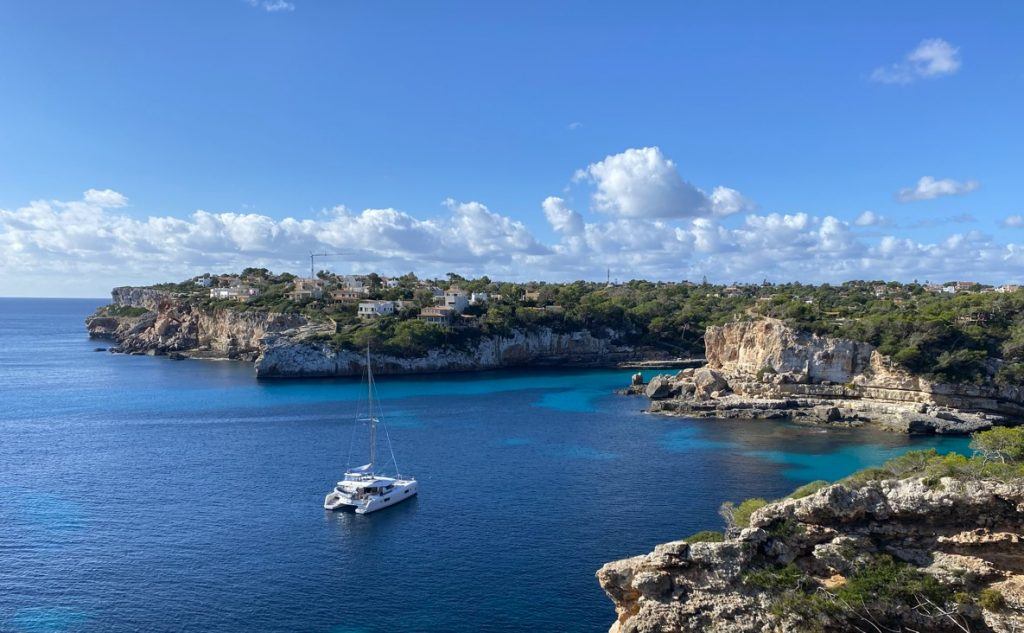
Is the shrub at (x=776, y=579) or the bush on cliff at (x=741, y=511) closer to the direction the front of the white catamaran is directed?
the bush on cliff

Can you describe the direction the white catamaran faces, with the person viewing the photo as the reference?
facing away from the viewer and to the right of the viewer

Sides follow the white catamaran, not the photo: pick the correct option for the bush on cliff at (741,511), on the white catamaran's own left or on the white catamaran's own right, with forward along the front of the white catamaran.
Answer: on the white catamaran's own right

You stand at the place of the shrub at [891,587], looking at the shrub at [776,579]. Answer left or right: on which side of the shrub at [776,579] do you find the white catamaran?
right

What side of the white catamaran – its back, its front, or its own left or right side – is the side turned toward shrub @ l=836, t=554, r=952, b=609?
right

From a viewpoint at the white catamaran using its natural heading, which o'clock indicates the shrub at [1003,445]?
The shrub is roughly at 2 o'clock from the white catamaran.

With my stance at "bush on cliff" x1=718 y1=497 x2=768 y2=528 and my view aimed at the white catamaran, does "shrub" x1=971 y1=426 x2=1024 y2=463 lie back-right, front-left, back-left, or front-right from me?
back-right

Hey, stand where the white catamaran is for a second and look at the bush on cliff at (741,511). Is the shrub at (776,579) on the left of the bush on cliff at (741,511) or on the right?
right
